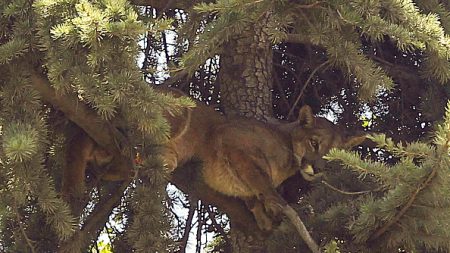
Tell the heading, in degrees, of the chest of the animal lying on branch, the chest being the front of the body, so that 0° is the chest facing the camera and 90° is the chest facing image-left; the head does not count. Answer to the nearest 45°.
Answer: approximately 270°
